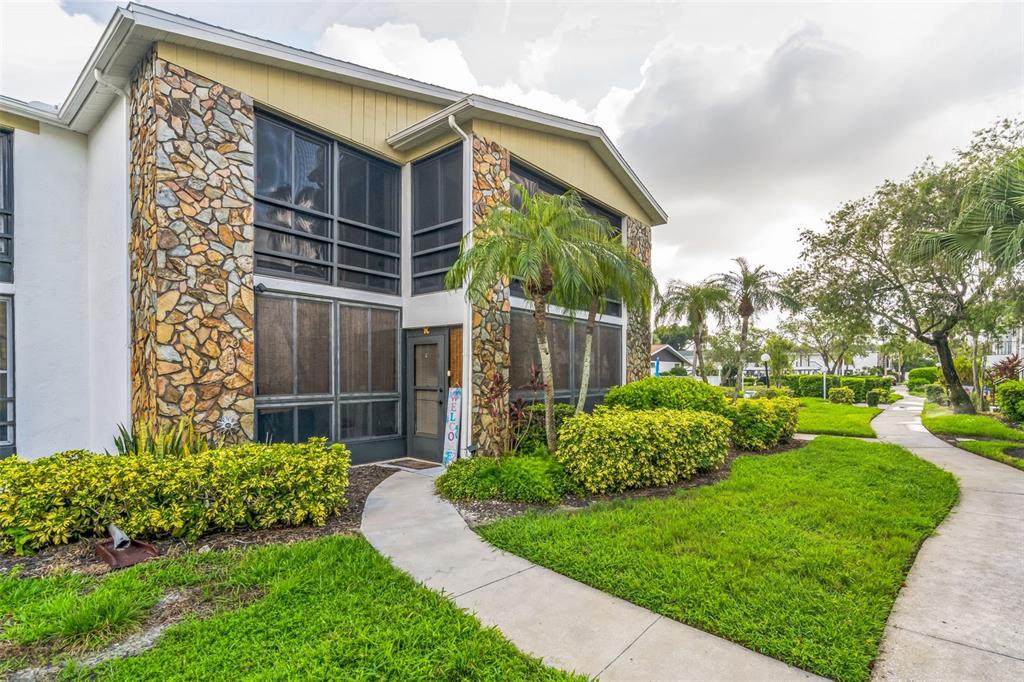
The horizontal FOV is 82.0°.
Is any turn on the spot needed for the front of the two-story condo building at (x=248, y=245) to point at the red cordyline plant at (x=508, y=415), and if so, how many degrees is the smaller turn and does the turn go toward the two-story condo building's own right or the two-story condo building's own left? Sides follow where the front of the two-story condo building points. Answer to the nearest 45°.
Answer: approximately 45° to the two-story condo building's own left

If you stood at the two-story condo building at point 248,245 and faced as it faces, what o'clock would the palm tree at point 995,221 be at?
The palm tree is roughly at 11 o'clock from the two-story condo building.

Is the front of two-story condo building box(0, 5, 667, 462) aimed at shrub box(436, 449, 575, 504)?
yes

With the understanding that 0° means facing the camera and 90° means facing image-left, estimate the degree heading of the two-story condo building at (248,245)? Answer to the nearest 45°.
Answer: approximately 315°

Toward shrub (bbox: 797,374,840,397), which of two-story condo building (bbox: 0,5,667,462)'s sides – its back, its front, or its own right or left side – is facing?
left

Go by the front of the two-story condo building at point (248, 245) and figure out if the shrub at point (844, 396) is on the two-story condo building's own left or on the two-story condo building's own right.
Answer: on the two-story condo building's own left

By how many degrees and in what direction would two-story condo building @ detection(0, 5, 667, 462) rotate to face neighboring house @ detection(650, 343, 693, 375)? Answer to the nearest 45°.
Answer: approximately 90° to its left

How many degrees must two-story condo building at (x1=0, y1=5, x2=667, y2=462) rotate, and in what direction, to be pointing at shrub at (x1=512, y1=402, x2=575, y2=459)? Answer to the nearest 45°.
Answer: approximately 45° to its left
